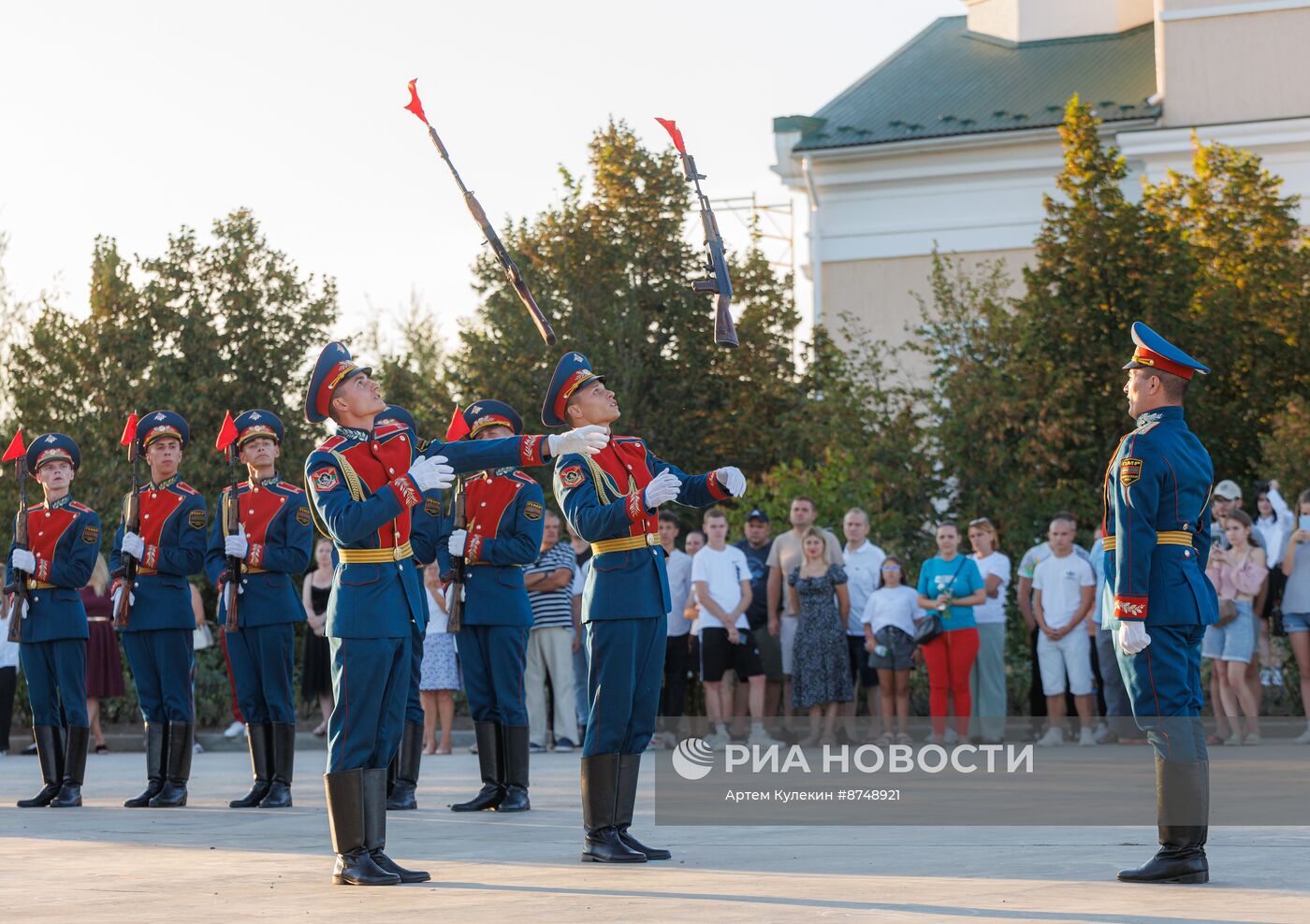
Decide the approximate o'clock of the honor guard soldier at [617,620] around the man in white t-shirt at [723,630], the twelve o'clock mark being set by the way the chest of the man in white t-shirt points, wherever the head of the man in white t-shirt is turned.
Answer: The honor guard soldier is roughly at 12 o'clock from the man in white t-shirt.

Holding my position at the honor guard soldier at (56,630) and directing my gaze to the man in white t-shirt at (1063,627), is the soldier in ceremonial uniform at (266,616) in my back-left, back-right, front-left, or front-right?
front-right

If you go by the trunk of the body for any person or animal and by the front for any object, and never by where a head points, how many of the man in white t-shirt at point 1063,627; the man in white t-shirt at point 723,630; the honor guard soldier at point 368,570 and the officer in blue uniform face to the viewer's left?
1

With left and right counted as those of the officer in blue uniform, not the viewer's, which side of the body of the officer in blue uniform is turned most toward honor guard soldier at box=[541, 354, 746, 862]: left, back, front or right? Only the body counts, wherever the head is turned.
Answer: front

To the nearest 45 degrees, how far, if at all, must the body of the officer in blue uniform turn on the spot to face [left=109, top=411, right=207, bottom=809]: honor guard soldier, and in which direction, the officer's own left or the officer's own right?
approximately 45° to the officer's own right

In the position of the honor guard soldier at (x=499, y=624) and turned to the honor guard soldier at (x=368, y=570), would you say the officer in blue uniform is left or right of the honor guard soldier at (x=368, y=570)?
left

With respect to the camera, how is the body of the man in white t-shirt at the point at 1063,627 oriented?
toward the camera

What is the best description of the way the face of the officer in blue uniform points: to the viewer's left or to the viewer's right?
to the viewer's left

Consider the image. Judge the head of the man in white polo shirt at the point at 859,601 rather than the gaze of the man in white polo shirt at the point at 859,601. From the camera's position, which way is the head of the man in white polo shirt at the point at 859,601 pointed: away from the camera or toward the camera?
toward the camera

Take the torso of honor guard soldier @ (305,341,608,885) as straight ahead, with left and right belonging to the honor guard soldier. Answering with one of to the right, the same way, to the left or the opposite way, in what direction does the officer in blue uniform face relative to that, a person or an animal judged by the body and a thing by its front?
the opposite way

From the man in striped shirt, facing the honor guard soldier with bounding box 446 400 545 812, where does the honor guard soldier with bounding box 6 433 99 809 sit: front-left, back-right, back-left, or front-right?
front-right

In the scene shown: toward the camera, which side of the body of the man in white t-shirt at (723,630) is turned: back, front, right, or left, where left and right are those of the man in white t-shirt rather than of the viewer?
front

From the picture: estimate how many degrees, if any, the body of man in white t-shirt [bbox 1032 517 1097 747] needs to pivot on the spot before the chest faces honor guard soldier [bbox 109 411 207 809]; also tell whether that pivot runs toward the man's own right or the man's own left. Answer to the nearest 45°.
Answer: approximately 45° to the man's own right
